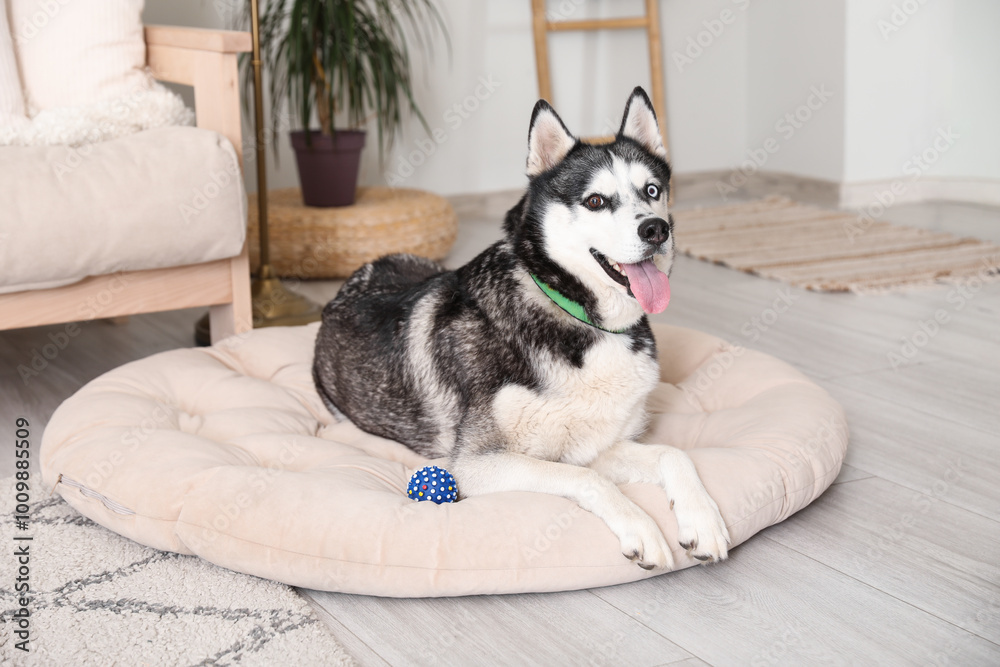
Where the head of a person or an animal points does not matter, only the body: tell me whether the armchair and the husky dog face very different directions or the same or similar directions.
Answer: same or similar directions

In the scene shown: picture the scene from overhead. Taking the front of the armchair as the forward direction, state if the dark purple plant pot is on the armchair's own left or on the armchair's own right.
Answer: on the armchair's own left

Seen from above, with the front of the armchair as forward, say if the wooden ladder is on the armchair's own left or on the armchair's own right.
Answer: on the armchair's own left

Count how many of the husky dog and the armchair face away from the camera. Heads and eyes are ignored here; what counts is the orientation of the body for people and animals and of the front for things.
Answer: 0

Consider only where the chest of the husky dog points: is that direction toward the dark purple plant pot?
no

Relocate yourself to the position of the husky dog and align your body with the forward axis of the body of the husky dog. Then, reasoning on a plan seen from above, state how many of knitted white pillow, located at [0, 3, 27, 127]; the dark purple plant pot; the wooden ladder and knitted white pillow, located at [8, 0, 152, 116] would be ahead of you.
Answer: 0

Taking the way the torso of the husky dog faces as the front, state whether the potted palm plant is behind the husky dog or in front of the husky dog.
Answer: behind

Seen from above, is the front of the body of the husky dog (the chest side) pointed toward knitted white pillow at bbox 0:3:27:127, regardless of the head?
no

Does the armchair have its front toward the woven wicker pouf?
no

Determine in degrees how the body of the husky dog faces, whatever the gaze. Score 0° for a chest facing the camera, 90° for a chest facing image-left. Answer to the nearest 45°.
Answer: approximately 315°

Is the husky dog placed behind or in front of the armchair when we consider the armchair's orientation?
in front

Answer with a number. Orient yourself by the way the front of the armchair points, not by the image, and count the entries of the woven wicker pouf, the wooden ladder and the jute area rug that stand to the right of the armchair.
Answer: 0

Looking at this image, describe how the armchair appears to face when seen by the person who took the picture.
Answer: facing the viewer and to the right of the viewer

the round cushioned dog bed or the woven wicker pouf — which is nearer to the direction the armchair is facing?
the round cushioned dog bed

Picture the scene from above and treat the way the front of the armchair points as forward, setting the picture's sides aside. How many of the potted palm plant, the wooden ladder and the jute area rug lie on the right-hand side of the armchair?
0
